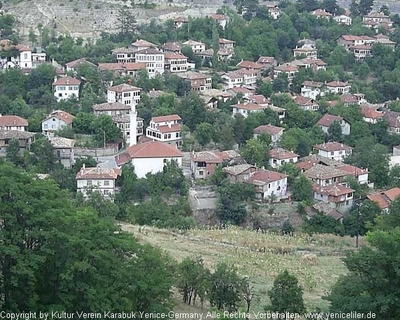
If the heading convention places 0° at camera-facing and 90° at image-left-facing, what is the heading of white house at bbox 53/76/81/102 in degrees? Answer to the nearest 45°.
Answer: approximately 0°

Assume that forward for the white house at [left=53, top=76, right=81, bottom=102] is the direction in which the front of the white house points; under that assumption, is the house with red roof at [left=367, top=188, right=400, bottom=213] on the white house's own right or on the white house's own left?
on the white house's own left

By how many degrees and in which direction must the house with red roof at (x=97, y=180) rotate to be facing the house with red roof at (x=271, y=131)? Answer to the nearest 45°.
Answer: approximately 135° to its left

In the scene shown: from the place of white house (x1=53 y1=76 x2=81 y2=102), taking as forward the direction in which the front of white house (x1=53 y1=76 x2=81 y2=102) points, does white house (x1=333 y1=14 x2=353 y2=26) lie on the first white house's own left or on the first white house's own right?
on the first white house's own left

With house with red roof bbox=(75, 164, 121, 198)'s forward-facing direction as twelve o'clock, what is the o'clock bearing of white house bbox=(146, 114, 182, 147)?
The white house is roughly at 7 o'clock from the house with red roof.

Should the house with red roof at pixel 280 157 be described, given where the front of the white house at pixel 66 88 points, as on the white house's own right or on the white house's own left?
on the white house's own left

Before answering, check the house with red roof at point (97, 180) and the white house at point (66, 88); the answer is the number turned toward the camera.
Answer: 2

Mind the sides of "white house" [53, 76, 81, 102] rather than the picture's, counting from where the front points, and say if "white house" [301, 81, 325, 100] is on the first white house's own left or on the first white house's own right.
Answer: on the first white house's own left

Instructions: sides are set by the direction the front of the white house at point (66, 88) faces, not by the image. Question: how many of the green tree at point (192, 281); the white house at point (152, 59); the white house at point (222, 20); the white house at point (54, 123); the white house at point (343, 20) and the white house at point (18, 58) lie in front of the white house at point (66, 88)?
2

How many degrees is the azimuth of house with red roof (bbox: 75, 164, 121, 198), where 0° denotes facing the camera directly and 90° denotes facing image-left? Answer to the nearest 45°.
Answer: approximately 0°

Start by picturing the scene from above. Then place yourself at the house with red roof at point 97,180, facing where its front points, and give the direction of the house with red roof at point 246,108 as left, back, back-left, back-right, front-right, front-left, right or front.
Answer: back-left

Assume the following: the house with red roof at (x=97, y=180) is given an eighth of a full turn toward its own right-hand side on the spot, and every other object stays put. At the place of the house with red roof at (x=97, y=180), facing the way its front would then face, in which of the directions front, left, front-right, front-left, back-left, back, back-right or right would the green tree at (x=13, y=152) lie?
right

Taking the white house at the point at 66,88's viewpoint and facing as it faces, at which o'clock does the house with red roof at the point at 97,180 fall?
The house with red roof is roughly at 12 o'clock from the white house.
